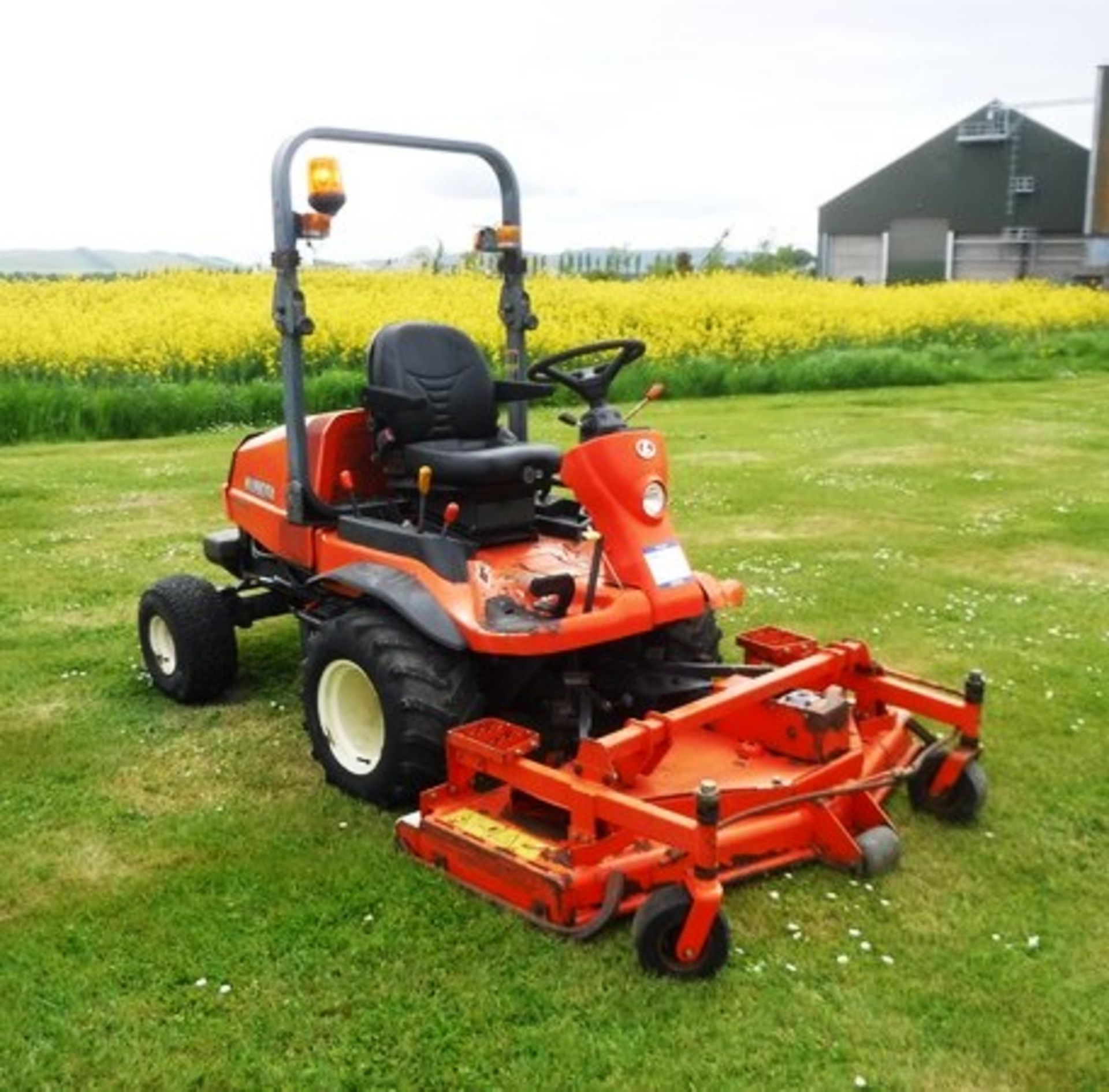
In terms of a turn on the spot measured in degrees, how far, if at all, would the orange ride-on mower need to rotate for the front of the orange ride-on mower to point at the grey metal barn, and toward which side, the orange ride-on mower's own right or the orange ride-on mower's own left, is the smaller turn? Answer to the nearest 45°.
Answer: approximately 135° to the orange ride-on mower's own left

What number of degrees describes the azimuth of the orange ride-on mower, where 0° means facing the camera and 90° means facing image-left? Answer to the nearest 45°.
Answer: approximately 315°
